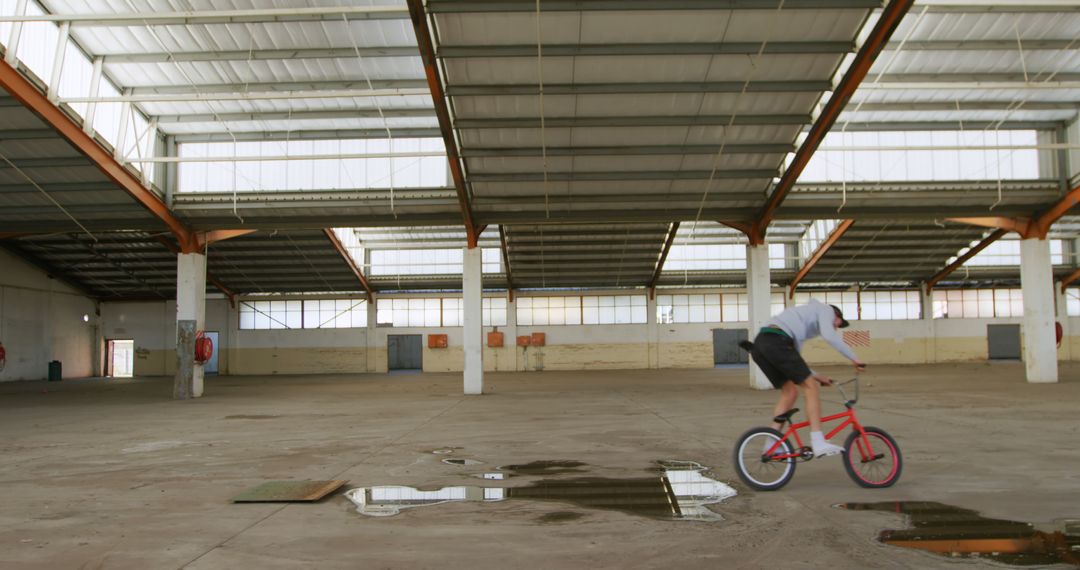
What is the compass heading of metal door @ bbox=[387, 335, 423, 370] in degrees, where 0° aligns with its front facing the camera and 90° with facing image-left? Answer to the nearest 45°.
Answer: approximately 0°

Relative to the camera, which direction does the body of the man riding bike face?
to the viewer's right

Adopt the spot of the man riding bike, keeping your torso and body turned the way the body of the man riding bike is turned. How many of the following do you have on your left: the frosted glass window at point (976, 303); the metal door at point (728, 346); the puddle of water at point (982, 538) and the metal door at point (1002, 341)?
3

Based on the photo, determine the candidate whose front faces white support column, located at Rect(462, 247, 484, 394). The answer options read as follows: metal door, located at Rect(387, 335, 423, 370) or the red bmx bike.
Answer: the metal door

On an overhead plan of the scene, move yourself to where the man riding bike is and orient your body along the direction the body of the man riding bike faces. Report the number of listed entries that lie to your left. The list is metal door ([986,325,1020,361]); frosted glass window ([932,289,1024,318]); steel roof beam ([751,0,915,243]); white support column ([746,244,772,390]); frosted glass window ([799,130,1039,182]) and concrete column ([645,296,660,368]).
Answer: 6

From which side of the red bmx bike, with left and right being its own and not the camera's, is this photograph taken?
right

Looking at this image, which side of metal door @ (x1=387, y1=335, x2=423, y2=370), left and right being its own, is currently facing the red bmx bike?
front

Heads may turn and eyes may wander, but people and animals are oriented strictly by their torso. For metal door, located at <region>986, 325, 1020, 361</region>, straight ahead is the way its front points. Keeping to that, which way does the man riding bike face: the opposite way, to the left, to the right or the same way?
to the left

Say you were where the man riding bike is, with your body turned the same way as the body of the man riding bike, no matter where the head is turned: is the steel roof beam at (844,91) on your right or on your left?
on your left

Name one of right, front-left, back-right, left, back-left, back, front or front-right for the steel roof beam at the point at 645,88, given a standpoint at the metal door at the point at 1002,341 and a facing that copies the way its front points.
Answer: front

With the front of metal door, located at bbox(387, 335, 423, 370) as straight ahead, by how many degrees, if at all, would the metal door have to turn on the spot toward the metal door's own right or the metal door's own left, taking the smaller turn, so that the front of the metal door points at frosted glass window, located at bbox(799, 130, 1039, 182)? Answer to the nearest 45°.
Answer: approximately 45° to the metal door's own left

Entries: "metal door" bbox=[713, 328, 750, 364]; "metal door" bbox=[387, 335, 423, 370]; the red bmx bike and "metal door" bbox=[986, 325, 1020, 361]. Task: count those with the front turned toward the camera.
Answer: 3

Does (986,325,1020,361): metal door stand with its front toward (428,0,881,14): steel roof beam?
yes

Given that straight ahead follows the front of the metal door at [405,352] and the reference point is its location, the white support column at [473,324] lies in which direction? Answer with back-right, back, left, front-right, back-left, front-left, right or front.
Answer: front

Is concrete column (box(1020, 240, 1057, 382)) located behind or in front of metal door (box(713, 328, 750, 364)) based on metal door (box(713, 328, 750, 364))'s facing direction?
in front

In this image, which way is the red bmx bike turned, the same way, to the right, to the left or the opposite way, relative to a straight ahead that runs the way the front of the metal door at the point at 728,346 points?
to the left
